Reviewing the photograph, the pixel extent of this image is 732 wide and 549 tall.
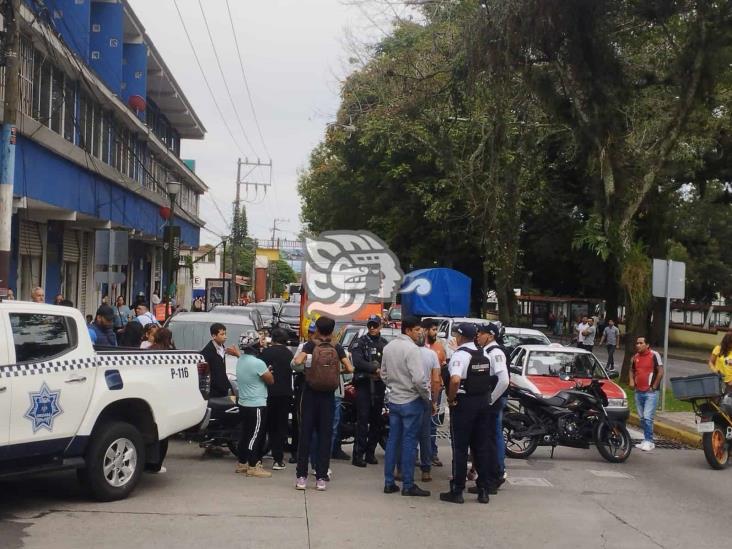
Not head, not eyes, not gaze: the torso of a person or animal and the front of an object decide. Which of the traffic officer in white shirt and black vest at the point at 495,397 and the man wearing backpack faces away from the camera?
the man wearing backpack

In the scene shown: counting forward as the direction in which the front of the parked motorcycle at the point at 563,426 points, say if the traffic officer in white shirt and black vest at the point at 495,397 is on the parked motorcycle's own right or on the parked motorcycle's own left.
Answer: on the parked motorcycle's own right

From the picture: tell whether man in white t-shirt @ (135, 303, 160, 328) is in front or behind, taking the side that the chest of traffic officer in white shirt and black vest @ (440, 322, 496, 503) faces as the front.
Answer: in front

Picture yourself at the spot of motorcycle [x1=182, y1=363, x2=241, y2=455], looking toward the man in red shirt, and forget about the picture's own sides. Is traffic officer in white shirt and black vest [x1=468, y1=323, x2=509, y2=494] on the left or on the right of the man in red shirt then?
right

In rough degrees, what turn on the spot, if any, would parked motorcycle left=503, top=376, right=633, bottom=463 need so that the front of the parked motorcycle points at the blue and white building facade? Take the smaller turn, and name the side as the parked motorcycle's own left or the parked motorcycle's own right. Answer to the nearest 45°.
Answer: approximately 135° to the parked motorcycle's own left

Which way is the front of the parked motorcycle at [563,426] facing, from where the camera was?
facing to the right of the viewer

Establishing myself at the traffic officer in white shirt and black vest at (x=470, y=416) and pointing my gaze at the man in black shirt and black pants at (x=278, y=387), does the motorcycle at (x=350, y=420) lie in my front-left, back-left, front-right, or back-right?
front-right

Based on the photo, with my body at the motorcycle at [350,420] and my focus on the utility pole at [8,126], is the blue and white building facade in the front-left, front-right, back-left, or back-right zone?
front-right

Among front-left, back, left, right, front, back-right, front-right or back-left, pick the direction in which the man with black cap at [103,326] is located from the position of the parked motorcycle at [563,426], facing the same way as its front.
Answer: back

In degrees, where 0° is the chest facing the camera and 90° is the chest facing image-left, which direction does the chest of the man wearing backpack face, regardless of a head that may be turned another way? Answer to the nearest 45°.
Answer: approximately 180°

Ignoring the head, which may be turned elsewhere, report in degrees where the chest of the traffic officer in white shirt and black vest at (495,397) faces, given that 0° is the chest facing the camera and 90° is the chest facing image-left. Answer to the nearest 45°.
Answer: approximately 90°

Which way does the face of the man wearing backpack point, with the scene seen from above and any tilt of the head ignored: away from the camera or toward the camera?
away from the camera
